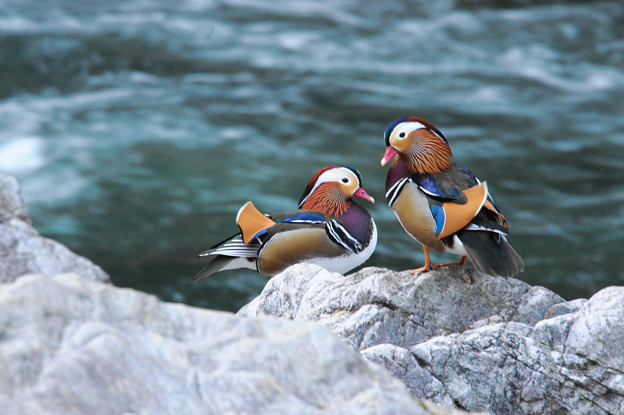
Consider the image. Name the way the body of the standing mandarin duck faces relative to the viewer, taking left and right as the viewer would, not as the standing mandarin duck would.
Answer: facing to the left of the viewer

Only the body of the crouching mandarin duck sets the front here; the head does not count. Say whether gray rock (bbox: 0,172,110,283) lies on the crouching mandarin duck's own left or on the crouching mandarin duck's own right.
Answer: on the crouching mandarin duck's own right

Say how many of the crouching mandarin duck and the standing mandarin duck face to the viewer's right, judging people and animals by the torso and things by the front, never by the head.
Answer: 1

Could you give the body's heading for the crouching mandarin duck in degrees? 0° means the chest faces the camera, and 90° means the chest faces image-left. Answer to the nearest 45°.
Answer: approximately 270°

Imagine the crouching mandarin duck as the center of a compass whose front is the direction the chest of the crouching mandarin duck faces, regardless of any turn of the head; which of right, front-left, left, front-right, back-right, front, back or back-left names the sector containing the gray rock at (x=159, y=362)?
right

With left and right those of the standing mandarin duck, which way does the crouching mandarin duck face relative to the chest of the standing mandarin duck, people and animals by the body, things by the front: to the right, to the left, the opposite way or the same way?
the opposite way

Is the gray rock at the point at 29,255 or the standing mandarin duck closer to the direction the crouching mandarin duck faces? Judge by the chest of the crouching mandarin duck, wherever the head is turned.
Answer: the standing mandarin duck
